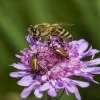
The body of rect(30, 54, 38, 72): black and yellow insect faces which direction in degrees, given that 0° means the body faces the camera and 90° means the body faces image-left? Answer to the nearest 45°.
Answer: approximately 180°

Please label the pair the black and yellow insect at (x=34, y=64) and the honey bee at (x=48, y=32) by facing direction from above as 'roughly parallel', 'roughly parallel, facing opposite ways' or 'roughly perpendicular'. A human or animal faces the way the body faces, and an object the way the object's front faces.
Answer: roughly perpendicular
